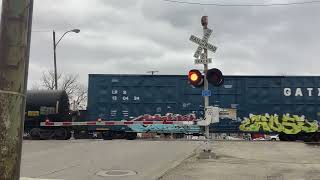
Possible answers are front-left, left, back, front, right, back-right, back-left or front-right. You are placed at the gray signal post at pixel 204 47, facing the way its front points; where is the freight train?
back

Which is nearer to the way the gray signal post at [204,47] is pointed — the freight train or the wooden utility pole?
the wooden utility pole

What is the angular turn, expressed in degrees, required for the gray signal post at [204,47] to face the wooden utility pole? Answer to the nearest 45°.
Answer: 0° — it already faces it

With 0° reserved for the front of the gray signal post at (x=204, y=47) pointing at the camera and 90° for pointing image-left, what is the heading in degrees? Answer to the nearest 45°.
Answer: approximately 0°
